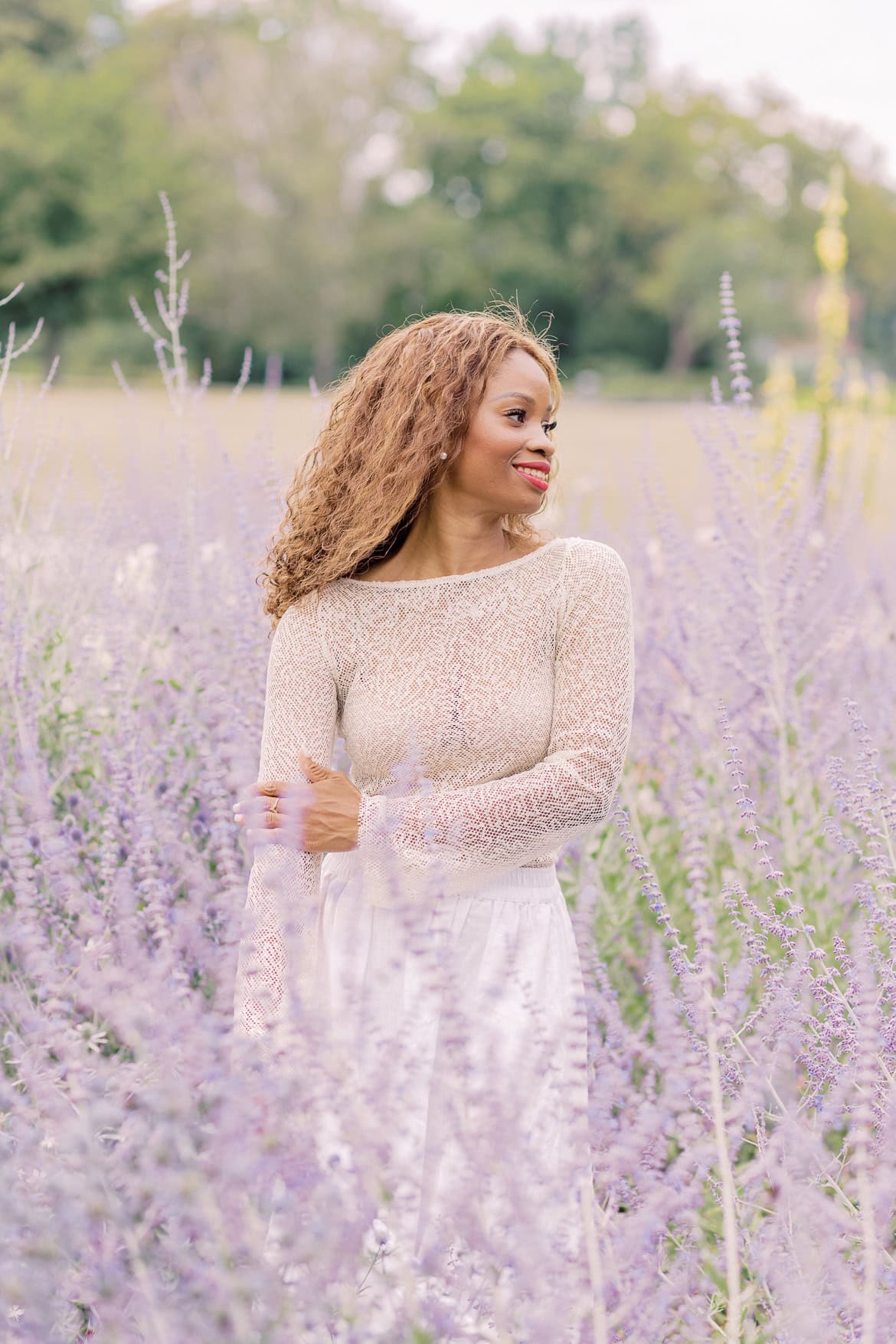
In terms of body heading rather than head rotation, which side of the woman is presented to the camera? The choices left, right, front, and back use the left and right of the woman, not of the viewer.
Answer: front

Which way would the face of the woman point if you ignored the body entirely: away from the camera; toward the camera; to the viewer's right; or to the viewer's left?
to the viewer's right
